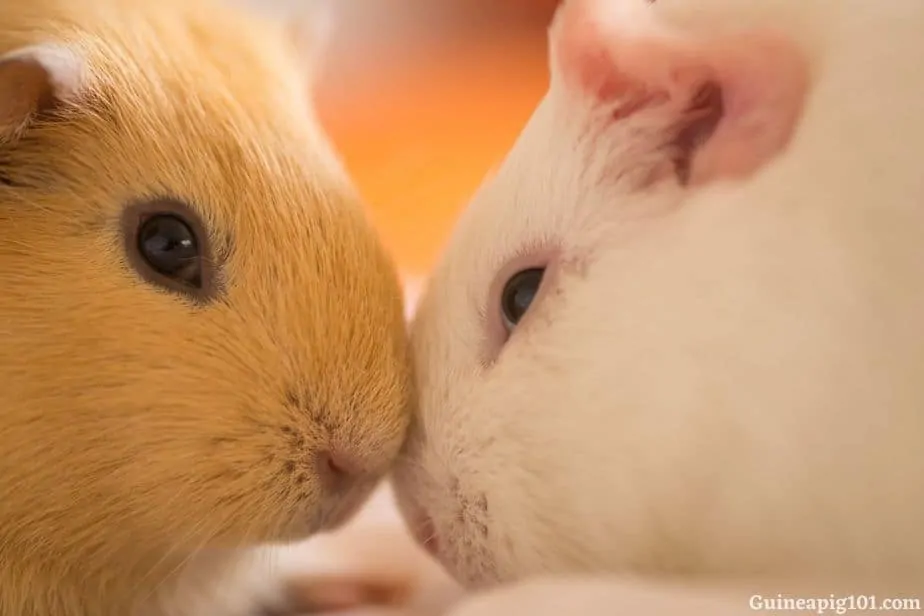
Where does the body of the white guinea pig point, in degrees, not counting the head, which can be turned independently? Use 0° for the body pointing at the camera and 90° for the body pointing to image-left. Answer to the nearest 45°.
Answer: approximately 90°
